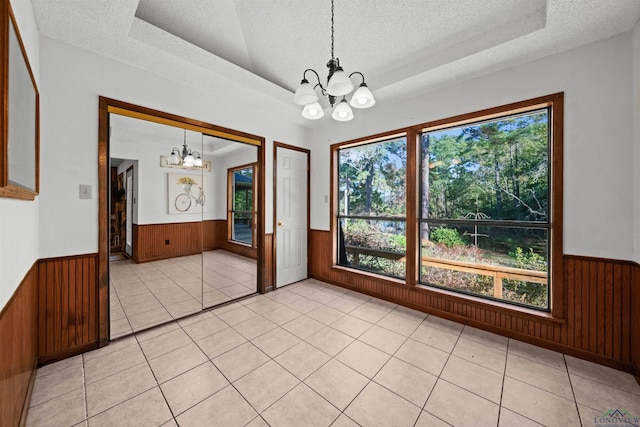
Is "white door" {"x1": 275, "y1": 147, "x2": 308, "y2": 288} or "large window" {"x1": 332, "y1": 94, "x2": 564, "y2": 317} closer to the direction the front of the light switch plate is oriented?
the large window

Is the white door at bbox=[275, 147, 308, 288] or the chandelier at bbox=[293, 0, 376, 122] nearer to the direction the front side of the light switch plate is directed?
the chandelier

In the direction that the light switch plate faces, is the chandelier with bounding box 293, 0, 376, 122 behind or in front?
in front

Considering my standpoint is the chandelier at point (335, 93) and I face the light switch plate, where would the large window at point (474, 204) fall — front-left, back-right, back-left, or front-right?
back-right

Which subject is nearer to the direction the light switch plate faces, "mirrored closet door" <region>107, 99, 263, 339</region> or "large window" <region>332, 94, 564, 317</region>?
the large window

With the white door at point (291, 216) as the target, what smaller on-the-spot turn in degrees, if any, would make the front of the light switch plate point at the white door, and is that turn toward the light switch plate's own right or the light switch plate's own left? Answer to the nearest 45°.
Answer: approximately 90° to the light switch plate's own left
